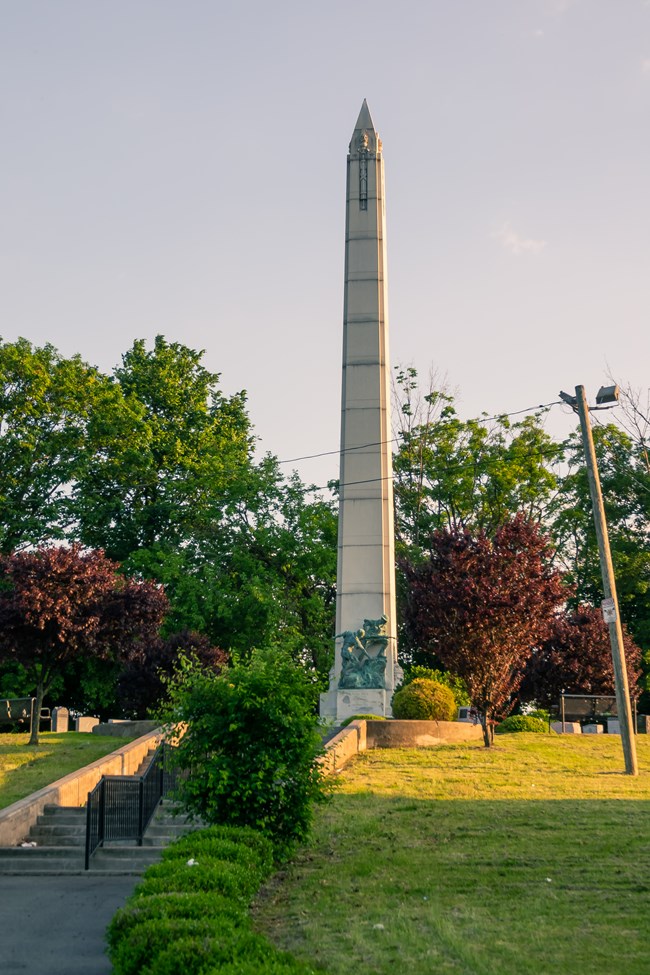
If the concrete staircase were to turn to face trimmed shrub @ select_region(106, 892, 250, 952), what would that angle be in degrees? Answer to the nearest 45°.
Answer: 0° — it already faces it

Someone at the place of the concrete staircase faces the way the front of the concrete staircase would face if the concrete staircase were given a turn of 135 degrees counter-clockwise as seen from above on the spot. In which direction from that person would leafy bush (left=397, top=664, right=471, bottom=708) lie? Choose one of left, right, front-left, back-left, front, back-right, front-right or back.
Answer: front

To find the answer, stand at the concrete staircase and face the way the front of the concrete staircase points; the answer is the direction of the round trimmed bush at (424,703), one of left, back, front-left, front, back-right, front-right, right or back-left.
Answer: back-left

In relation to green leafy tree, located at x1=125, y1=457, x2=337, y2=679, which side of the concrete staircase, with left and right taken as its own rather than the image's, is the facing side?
back

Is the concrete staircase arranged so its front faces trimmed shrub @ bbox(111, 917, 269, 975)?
yes

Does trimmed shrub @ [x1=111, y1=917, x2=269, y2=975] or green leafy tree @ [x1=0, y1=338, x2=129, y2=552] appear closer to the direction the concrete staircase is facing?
the trimmed shrub

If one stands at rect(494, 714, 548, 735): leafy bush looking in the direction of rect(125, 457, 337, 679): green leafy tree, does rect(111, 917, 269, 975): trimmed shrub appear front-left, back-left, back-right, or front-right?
back-left

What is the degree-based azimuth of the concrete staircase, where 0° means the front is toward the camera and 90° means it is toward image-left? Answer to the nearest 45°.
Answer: approximately 0°

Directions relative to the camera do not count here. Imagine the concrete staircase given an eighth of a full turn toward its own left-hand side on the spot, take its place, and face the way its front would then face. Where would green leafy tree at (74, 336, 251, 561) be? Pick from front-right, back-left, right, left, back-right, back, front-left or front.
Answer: back-left

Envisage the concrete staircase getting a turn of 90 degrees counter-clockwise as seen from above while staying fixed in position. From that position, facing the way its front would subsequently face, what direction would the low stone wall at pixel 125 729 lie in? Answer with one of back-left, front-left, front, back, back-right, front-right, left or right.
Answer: left

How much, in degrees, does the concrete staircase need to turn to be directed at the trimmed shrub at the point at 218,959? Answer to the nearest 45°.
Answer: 0° — it already faces it

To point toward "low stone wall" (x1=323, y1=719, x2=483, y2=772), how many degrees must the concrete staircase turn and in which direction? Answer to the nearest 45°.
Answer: approximately 135° to its left
